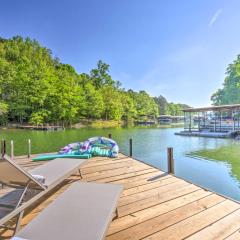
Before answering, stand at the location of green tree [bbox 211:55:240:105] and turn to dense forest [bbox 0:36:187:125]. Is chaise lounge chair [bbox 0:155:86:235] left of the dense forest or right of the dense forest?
left

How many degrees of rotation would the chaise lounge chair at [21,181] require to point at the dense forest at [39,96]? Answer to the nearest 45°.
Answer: approximately 45° to its left

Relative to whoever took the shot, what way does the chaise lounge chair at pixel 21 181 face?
facing away from the viewer and to the right of the viewer

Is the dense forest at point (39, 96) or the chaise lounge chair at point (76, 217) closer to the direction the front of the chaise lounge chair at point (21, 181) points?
the dense forest

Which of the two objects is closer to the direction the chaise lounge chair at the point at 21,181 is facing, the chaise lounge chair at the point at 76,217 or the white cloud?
the white cloud
